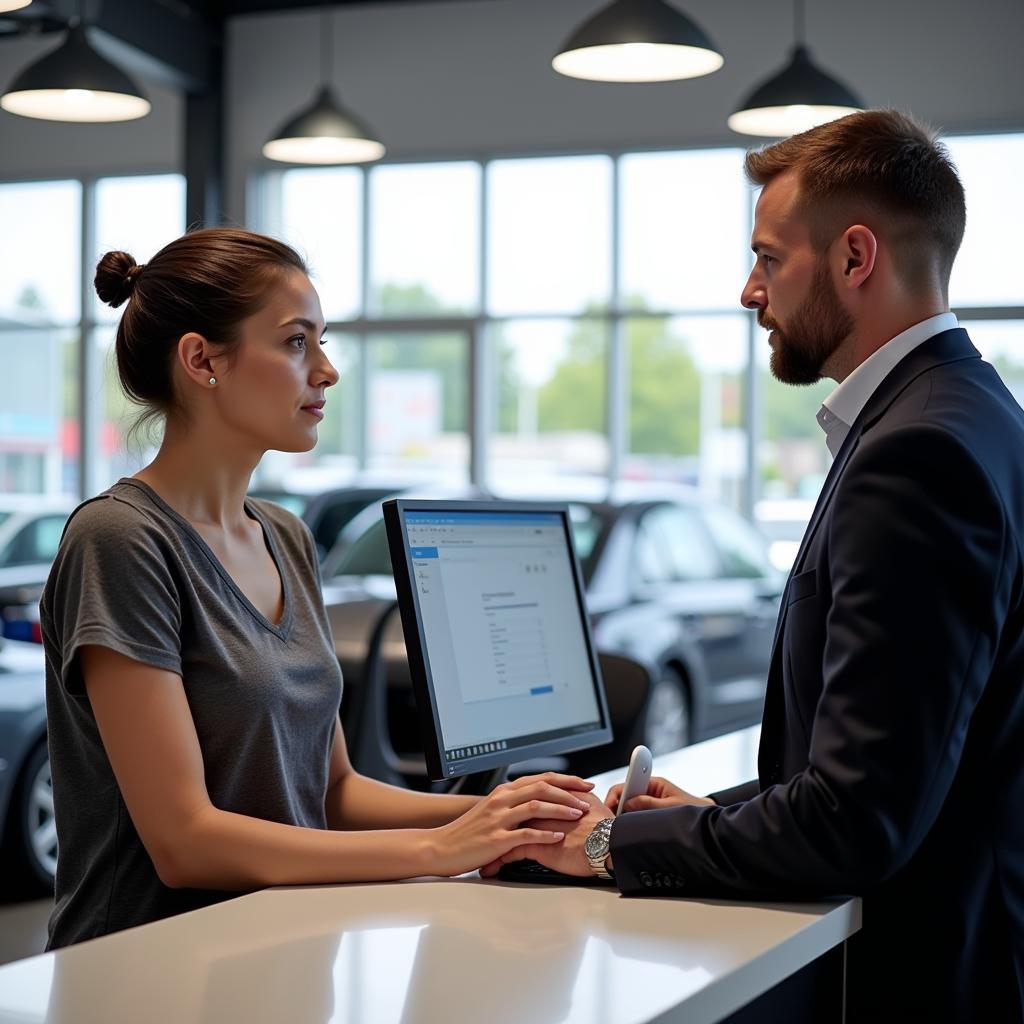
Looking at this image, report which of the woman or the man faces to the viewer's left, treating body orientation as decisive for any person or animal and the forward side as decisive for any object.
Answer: the man

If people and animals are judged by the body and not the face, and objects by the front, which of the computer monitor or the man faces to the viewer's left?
the man

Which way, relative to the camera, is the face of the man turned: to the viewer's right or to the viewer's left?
to the viewer's left

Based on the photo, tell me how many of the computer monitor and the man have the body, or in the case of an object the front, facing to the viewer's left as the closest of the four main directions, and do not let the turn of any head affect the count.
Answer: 1

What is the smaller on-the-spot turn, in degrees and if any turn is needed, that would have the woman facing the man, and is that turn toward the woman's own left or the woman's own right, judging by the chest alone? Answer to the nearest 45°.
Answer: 0° — they already face them

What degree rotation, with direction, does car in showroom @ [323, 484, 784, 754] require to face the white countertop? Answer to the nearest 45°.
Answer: approximately 45° to its left

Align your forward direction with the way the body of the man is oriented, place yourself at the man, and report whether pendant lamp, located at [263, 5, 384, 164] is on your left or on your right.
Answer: on your right

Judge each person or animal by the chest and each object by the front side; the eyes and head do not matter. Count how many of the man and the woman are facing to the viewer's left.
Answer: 1

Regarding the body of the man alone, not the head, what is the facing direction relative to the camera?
to the viewer's left

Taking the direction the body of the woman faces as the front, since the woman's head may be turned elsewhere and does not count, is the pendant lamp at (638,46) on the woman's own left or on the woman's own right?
on the woman's own left
